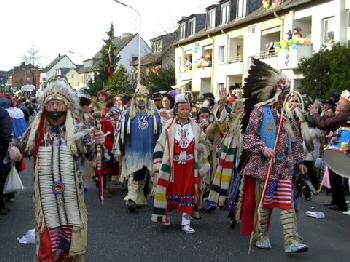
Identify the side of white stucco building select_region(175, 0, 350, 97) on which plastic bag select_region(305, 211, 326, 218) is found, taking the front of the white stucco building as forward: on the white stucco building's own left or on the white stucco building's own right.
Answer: on the white stucco building's own left

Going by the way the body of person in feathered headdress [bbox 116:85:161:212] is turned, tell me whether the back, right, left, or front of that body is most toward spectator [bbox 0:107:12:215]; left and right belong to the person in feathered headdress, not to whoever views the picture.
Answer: right

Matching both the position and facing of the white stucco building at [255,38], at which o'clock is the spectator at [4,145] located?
The spectator is roughly at 11 o'clock from the white stucco building.

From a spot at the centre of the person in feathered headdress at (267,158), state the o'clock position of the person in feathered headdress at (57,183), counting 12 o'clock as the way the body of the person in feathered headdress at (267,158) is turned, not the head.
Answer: the person in feathered headdress at (57,183) is roughly at 3 o'clock from the person in feathered headdress at (267,158).

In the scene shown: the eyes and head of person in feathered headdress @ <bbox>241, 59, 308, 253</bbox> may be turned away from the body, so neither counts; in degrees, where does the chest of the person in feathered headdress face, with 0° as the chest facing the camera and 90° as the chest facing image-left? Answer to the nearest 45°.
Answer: approximately 315°

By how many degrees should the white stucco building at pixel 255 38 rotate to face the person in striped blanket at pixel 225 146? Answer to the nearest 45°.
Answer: approximately 45° to its left

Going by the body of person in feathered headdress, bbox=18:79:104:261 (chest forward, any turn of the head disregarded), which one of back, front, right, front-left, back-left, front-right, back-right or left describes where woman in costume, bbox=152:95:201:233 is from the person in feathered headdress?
back-left

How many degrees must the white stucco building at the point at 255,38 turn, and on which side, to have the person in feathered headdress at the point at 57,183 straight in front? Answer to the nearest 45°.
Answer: approximately 45° to its left

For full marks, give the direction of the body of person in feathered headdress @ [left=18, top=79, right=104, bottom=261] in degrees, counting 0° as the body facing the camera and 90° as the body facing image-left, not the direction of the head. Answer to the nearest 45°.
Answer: approximately 0°
